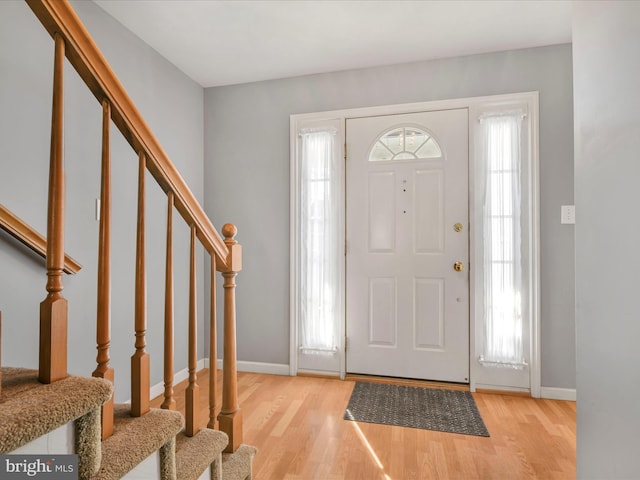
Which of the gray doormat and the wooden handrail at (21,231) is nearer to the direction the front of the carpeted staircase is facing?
the gray doormat

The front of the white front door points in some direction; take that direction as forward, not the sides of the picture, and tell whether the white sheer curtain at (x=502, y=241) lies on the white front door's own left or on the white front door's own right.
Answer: on the white front door's own left

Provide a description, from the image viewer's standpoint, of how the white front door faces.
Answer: facing the viewer

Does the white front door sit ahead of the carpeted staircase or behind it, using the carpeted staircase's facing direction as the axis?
ahead

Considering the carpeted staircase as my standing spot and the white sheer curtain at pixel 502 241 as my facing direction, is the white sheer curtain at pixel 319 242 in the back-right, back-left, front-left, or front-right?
front-left

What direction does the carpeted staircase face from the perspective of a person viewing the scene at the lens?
facing away from the viewer and to the right of the viewer

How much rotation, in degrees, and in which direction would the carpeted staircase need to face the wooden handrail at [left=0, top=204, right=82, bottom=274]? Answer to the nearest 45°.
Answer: approximately 45° to its left

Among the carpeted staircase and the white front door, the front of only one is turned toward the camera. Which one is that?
the white front door

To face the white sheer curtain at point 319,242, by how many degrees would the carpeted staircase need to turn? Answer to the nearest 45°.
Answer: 0° — it already faces it

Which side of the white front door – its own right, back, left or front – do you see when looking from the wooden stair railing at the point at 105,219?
front

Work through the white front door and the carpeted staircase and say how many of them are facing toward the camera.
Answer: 1

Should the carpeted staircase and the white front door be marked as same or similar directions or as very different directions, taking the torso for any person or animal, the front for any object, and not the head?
very different directions

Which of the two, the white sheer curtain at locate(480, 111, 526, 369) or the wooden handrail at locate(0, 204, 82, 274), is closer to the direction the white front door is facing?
the wooden handrail

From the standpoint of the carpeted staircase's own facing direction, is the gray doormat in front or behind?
in front

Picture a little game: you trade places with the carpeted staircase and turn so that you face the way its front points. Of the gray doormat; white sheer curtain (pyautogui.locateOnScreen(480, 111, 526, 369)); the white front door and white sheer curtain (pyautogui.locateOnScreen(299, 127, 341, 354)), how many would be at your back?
0
